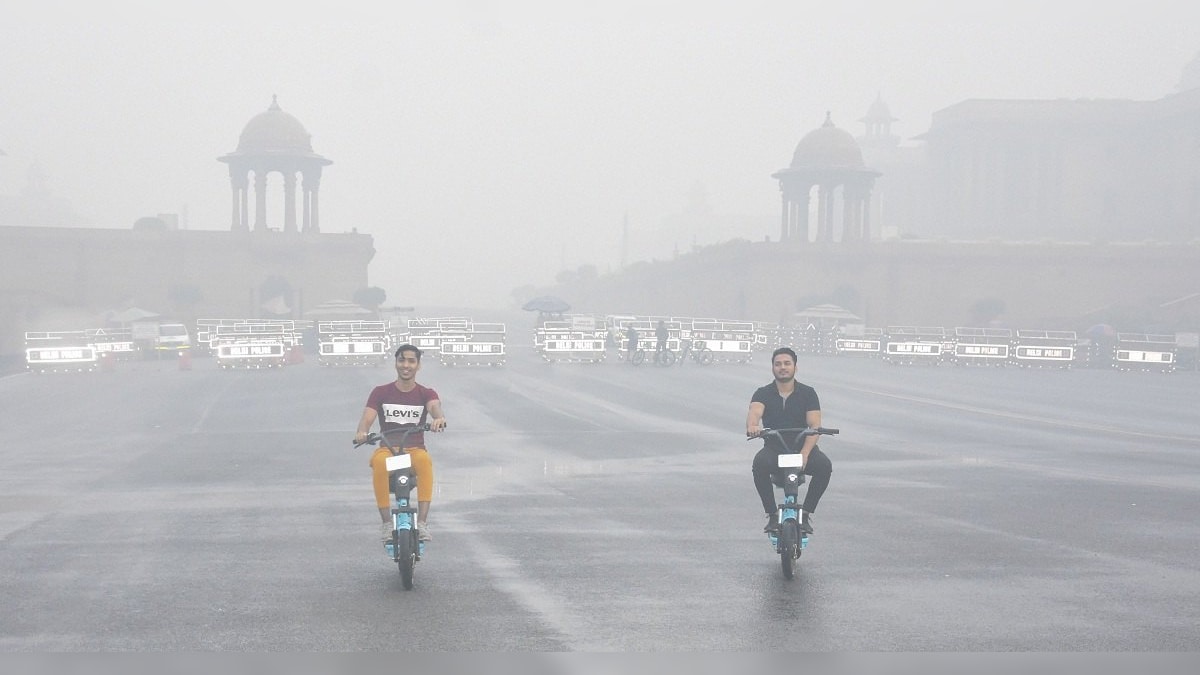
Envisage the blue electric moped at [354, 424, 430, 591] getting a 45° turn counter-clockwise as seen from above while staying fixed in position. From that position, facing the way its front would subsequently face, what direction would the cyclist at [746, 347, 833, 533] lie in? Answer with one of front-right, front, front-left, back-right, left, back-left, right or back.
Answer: front-left

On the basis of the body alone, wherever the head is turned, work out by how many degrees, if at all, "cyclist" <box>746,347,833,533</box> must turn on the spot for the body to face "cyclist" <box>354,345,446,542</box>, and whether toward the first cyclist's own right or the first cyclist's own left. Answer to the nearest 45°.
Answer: approximately 90° to the first cyclist's own right

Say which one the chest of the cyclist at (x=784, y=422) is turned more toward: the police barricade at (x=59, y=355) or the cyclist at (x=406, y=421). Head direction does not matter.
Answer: the cyclist

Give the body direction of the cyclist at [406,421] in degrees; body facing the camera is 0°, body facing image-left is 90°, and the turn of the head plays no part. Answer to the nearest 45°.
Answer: approximately 0°

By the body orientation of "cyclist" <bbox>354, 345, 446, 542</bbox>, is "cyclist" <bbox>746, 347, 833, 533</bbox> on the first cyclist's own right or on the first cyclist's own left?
on the first cyclist's own left

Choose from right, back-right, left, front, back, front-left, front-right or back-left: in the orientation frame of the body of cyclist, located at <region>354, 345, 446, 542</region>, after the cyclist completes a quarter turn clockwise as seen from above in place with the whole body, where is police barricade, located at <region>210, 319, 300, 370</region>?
right

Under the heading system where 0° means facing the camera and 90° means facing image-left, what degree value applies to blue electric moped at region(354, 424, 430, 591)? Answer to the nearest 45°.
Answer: approximately 0°

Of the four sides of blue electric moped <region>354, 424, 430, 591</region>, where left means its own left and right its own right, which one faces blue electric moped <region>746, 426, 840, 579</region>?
left
